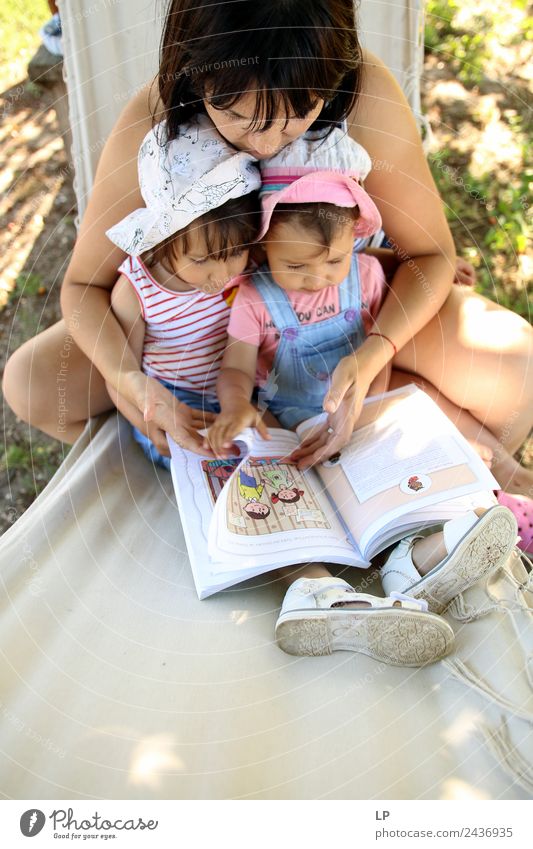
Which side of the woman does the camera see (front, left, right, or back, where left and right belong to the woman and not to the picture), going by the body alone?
front
